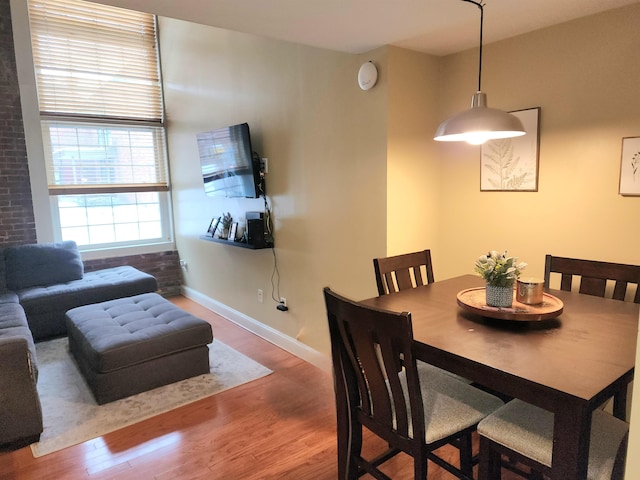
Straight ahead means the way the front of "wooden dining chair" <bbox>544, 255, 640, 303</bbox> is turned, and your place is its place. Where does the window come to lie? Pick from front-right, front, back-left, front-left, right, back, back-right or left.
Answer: front-right

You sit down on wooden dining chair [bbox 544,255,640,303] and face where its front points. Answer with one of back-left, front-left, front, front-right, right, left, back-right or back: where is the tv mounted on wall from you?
front-right

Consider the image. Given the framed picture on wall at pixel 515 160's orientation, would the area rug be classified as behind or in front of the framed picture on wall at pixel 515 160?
in front

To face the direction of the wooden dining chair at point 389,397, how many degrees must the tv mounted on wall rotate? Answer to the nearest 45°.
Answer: approximately 45° to its left

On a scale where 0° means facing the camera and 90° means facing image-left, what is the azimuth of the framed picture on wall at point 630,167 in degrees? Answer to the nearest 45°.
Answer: approximately 0°

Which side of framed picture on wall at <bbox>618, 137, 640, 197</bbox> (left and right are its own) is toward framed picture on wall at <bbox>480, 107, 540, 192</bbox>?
right

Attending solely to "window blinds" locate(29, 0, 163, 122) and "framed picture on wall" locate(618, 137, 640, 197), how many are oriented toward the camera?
2

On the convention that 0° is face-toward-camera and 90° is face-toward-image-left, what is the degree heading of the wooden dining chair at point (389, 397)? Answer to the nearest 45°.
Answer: approximately 225°

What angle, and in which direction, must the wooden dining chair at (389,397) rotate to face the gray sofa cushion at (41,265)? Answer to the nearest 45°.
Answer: approximately 90° to its left
